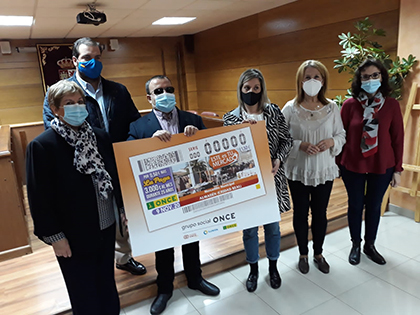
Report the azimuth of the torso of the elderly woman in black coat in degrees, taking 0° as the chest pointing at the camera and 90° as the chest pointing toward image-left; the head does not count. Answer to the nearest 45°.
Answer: approximately 315°

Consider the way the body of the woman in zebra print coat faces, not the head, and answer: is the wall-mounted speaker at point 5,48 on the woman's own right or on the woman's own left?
on the woman's own right

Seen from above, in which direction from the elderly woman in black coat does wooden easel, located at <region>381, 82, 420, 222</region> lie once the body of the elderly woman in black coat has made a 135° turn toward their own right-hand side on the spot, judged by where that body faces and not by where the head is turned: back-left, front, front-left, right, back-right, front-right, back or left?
back

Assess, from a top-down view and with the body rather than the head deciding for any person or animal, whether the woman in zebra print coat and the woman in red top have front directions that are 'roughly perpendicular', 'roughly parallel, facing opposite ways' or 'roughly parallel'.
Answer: roughly parallel

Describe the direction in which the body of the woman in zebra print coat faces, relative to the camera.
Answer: toward the camera

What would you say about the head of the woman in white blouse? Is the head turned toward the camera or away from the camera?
toward the camera

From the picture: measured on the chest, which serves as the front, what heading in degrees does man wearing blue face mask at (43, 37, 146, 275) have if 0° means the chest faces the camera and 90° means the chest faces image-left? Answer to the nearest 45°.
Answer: approximately 315°

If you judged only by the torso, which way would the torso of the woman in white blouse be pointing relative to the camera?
toward the camera
